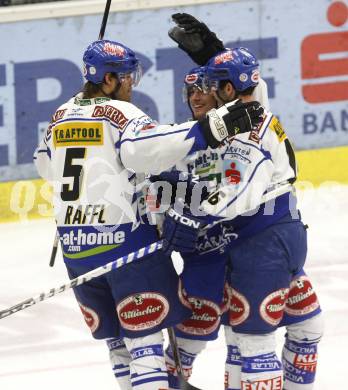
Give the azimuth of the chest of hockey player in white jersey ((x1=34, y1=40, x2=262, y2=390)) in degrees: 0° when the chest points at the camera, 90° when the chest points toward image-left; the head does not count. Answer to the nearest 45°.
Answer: approximately 225°

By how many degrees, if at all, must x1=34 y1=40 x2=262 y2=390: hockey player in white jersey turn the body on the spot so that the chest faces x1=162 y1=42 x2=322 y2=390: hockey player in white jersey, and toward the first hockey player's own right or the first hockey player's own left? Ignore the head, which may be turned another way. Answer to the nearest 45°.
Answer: approximately 45° to the first hockey player's own right
